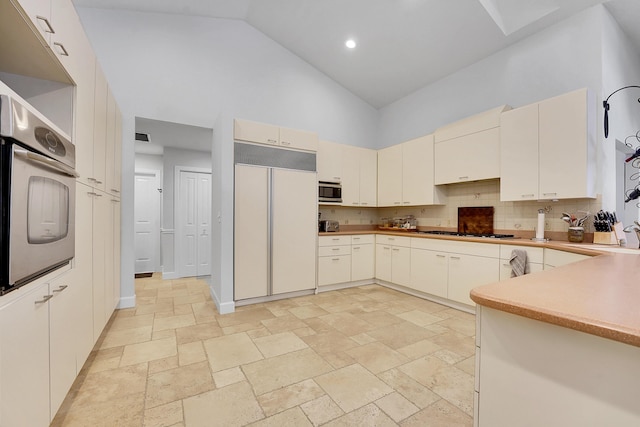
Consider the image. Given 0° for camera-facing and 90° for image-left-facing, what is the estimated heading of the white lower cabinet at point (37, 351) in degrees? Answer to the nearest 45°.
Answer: approximately 270°

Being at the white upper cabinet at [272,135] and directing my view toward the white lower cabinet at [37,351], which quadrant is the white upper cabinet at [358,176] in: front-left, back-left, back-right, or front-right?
back-left

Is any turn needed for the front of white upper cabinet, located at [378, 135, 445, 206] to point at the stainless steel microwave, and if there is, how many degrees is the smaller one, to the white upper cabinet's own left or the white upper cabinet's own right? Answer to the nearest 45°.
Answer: approximately 45° to the white upper cabinet's own right

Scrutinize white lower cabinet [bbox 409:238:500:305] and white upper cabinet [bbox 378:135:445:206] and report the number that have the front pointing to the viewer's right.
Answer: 0

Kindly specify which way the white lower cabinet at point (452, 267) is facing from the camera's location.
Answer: facing the viewer and to the left of the viewer

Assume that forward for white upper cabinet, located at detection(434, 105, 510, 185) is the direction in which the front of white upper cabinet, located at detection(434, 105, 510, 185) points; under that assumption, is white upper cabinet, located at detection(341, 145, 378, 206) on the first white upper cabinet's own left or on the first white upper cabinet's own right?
on the first white upper cabinet's own right

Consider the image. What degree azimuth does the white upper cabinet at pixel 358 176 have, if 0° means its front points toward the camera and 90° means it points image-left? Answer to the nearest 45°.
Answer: approximately 315°

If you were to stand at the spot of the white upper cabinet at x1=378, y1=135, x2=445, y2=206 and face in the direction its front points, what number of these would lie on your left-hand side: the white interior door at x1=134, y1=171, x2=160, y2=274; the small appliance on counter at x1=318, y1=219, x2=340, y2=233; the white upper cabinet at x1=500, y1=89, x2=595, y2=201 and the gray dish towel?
2

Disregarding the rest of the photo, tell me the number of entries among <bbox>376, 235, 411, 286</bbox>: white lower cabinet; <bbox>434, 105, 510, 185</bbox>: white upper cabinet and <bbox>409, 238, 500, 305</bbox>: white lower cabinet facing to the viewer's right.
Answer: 0

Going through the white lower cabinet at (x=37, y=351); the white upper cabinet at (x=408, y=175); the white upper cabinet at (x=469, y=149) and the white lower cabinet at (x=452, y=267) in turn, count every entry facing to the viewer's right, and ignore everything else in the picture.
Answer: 1

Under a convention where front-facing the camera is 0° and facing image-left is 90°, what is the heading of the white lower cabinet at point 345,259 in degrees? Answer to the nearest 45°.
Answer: approximately 315°

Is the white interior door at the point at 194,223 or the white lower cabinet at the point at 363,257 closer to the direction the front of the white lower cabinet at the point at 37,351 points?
the white lower cabinet

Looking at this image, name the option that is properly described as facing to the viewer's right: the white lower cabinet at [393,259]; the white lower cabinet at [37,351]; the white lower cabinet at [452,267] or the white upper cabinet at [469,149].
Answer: the white lower cabinet at [37,351]
